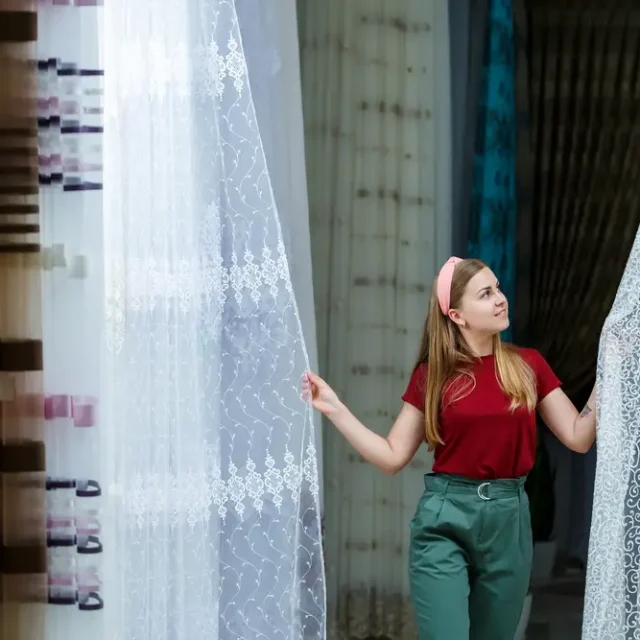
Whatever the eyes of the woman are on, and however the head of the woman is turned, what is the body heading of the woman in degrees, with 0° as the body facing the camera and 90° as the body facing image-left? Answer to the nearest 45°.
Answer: approximately 0°

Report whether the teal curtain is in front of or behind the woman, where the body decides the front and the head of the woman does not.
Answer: behind

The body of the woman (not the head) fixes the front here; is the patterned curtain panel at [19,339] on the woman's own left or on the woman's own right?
on the woman's own right

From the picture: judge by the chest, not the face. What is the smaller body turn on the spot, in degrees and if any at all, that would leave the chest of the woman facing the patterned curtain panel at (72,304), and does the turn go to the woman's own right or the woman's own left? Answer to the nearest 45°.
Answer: approximately 90° to the woman's own right

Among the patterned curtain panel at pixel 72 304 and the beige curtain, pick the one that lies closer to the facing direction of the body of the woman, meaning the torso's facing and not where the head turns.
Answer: the patterned curtain panel
